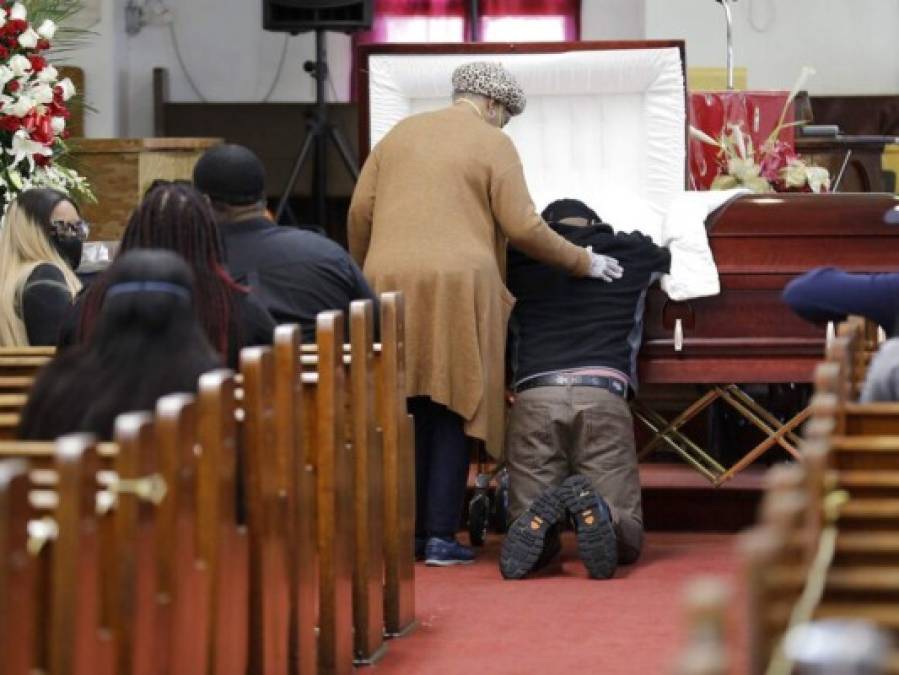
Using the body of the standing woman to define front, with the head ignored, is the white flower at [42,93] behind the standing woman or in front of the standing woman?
behind

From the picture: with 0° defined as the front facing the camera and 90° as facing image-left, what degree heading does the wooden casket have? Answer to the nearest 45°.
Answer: approximately 0°

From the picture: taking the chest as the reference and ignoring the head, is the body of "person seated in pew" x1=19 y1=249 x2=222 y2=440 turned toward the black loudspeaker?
yes

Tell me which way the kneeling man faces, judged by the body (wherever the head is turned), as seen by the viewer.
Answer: away from the camera

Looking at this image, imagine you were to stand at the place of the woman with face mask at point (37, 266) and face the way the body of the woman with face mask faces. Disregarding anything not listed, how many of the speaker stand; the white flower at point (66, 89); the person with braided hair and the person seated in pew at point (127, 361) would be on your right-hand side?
2

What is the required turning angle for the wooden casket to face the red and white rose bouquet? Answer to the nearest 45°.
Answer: approximately 45° to its right

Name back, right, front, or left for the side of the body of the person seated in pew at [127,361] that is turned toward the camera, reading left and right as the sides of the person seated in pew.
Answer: back

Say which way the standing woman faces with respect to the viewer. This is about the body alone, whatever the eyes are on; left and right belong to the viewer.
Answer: facing away from the viewer and to the right of the viewer

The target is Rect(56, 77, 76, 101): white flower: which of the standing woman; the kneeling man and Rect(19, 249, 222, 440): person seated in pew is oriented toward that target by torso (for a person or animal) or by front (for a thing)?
the person seated in pew
